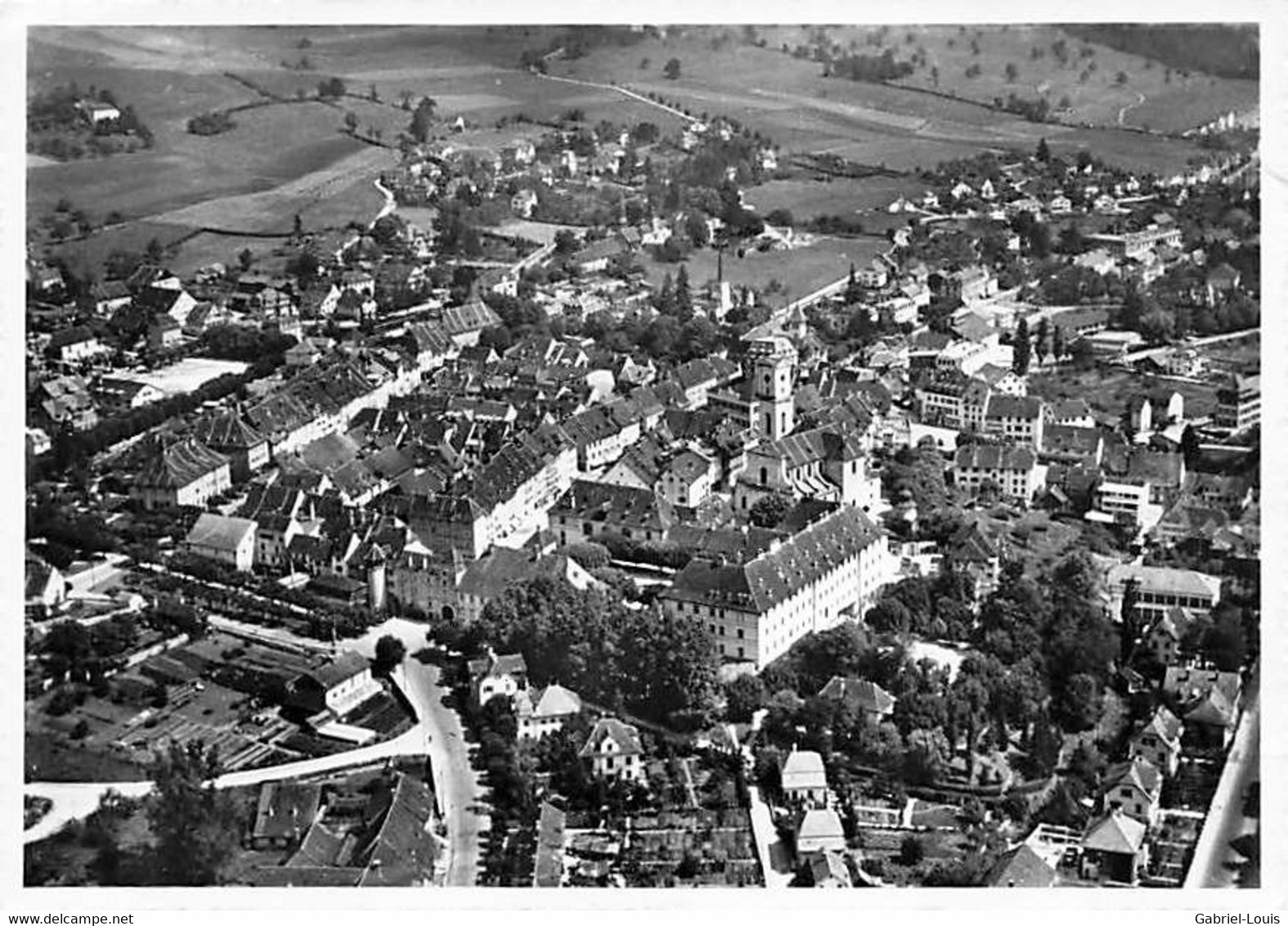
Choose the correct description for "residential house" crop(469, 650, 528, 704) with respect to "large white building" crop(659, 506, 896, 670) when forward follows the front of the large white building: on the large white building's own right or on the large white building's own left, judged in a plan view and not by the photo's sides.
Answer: on the large white building's own right

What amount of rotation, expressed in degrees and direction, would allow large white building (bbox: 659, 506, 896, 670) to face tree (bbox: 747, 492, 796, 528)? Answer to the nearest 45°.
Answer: approximately 135° to its left

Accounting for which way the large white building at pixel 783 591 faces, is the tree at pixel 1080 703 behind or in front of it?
in front

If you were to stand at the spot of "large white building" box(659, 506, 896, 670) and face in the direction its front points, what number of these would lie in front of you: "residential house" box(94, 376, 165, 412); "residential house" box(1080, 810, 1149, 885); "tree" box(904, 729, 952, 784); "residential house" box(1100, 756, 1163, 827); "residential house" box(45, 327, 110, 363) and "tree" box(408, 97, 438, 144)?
3

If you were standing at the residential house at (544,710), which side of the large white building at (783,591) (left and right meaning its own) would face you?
right

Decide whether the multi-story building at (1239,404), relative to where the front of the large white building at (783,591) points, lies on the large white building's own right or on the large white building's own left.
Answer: on the large white building's own left

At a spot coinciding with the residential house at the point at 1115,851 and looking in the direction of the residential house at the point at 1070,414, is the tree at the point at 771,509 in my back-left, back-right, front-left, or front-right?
front-left

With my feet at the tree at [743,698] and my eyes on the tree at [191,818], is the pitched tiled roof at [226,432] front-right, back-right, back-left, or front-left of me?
front-right

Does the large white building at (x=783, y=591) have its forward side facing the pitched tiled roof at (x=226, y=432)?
no

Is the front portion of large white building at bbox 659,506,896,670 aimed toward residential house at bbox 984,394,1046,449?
no

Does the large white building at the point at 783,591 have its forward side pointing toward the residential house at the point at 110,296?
no

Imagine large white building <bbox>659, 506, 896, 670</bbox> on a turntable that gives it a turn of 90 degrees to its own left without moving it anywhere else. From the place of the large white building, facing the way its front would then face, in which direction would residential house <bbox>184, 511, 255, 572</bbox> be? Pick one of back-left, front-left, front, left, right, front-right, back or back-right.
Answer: back-left

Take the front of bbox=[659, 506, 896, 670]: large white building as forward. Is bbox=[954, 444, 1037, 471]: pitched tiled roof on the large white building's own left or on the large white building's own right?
on the large white building's own left

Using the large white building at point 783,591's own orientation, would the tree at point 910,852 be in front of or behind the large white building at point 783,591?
in front

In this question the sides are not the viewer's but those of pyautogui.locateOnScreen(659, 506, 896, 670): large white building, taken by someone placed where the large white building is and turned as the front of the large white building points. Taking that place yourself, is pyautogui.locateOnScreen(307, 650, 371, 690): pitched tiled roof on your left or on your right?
on your right

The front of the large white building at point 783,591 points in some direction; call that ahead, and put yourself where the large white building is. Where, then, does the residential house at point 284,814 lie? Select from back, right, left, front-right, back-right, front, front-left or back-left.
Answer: right

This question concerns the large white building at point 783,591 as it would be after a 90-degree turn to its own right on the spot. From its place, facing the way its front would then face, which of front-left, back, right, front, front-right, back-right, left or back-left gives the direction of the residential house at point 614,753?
front

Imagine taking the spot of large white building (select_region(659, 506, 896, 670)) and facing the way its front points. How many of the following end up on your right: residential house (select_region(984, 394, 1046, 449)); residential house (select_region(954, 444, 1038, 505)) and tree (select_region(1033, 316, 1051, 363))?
0

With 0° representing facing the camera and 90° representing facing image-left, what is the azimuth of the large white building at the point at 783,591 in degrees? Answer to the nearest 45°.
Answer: approximately 315°

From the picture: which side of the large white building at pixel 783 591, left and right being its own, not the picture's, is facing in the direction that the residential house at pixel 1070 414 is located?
left

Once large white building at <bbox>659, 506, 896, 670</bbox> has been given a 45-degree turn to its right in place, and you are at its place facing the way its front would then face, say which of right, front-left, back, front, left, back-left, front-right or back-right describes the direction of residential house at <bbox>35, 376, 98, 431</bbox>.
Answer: right
